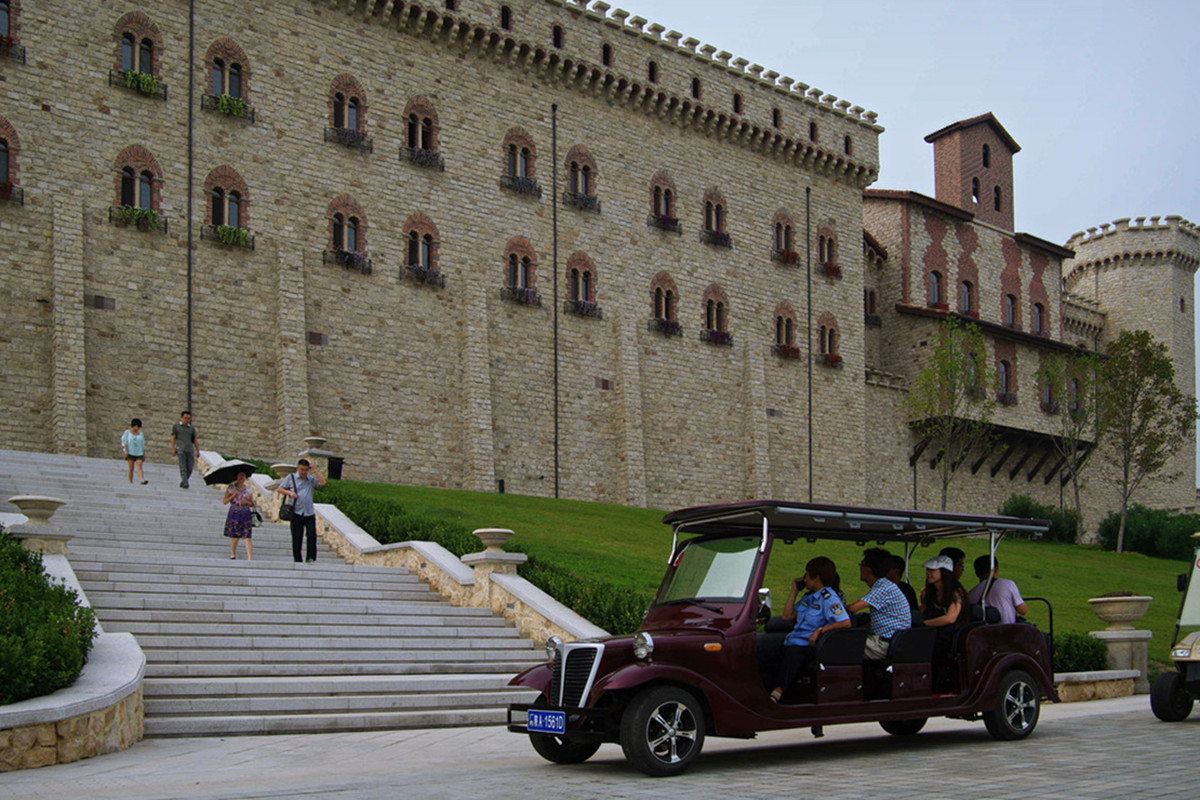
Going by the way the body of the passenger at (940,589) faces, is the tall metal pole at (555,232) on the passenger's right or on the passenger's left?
on the passenger's right

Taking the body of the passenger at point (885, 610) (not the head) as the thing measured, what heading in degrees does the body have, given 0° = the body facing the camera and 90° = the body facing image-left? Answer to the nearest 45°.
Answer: approximately 90°

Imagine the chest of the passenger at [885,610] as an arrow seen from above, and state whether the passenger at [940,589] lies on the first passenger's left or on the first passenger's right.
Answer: on the first passenger's right

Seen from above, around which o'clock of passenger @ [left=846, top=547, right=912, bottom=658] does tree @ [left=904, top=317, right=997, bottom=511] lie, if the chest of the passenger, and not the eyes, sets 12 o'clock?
The tree is roughly at 3 o'clock from the passenger.

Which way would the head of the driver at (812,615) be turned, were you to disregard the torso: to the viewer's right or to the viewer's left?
to the viewer's left

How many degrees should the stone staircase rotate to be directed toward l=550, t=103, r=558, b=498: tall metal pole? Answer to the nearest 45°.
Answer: approximately 180°

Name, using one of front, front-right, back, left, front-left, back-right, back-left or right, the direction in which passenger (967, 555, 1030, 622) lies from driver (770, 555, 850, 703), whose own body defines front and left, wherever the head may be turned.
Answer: back

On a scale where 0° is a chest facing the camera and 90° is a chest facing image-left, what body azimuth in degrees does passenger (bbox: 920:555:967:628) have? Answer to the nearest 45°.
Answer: approximately 45°
